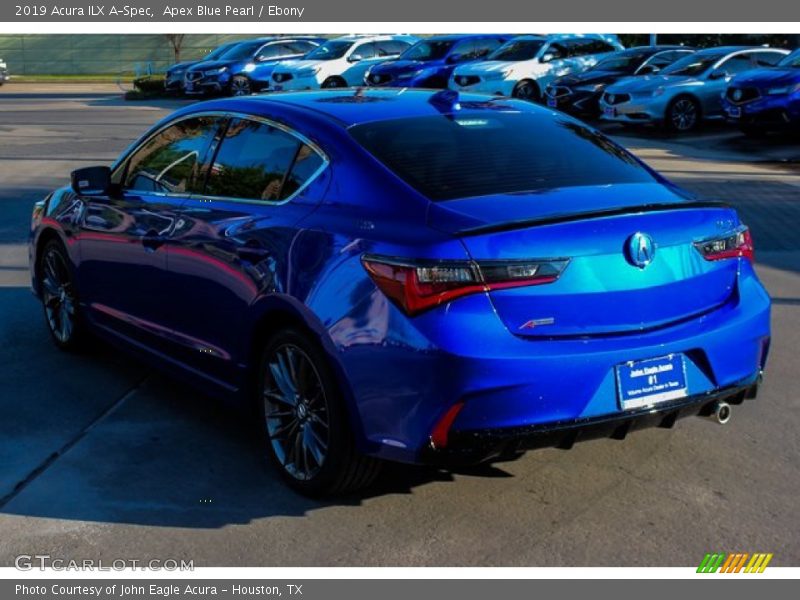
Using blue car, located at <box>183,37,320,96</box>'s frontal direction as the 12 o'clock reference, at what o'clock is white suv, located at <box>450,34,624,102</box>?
The white suv is roughly at 9 o'clock from the blue car.

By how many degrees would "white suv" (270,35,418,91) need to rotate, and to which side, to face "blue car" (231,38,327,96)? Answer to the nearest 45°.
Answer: approximately 90° to its right

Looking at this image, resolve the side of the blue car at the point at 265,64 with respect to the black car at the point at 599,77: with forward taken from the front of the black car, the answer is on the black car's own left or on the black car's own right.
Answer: on the black car's own right

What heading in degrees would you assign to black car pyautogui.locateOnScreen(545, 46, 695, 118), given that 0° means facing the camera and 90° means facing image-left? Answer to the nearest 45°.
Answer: approximately 45°

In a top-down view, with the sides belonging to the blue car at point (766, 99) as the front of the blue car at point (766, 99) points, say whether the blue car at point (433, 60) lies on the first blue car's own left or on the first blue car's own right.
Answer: on the first blue car's own right

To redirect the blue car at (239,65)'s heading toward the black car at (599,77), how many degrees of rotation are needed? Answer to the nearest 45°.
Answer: approximately 90° to its left

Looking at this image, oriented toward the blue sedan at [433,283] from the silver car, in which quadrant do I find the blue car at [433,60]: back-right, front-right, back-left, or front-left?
back-right

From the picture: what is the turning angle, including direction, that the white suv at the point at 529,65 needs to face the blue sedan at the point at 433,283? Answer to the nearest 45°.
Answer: approximately 45° to its left

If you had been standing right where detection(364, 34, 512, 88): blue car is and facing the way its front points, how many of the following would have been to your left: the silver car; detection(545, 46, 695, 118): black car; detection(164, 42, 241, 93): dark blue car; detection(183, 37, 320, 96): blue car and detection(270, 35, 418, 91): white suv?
2
